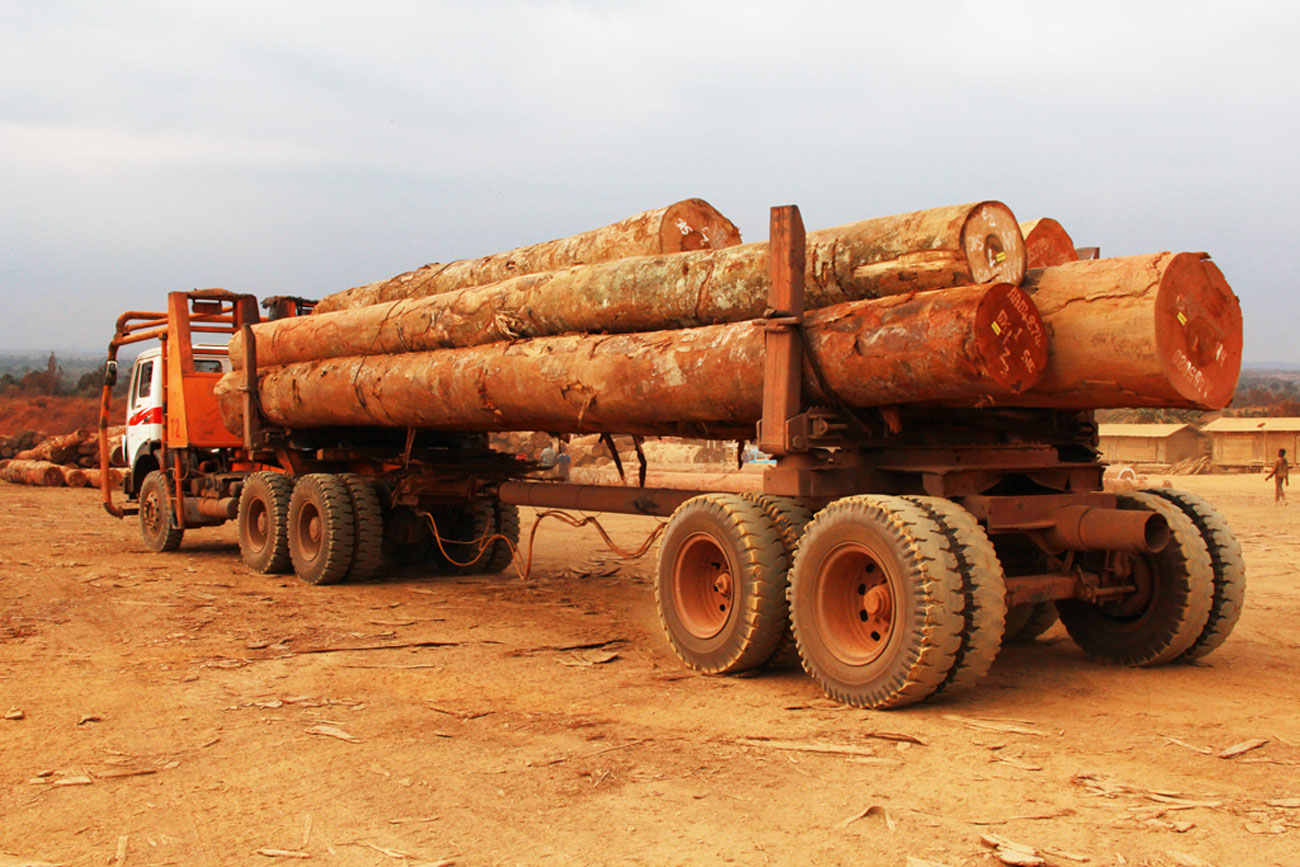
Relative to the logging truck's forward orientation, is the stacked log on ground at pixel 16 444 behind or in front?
in front

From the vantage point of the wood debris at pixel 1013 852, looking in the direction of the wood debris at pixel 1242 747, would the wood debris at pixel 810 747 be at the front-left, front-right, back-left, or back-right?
front-left

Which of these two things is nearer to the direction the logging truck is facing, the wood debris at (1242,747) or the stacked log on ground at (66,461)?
the stacked log on ground

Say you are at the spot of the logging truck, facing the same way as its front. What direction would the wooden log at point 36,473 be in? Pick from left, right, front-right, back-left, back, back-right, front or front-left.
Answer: front

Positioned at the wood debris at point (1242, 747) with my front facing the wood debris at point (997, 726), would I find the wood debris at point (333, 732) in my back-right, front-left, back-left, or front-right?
front-left

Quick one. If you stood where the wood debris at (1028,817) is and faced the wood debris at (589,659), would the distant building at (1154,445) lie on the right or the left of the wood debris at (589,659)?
right

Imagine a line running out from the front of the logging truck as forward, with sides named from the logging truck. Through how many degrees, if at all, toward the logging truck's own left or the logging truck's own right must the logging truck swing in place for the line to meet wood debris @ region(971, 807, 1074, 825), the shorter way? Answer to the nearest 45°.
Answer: approximately 135° to the logging truck's own left

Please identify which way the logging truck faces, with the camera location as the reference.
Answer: facing away from the viewer and to the left of the viewer

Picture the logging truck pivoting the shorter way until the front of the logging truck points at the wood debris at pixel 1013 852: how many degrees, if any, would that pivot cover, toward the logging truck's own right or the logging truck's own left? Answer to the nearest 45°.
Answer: approximately 135° to the logging truck's own left

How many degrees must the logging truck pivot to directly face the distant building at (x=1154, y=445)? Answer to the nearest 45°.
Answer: approximately 90° to its right

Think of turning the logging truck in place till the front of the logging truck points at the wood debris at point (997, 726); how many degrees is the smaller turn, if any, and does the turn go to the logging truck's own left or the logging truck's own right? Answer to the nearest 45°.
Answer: approximately 135° to the logging truck's own left

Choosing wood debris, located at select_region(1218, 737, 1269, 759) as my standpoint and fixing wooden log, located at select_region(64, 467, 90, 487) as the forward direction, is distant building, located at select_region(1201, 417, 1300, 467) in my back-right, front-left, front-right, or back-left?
front-right

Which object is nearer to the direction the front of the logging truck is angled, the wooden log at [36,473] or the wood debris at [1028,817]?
the wooden log

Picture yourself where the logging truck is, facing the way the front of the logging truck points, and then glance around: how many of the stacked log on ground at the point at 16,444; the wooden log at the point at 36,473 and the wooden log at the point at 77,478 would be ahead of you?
3
